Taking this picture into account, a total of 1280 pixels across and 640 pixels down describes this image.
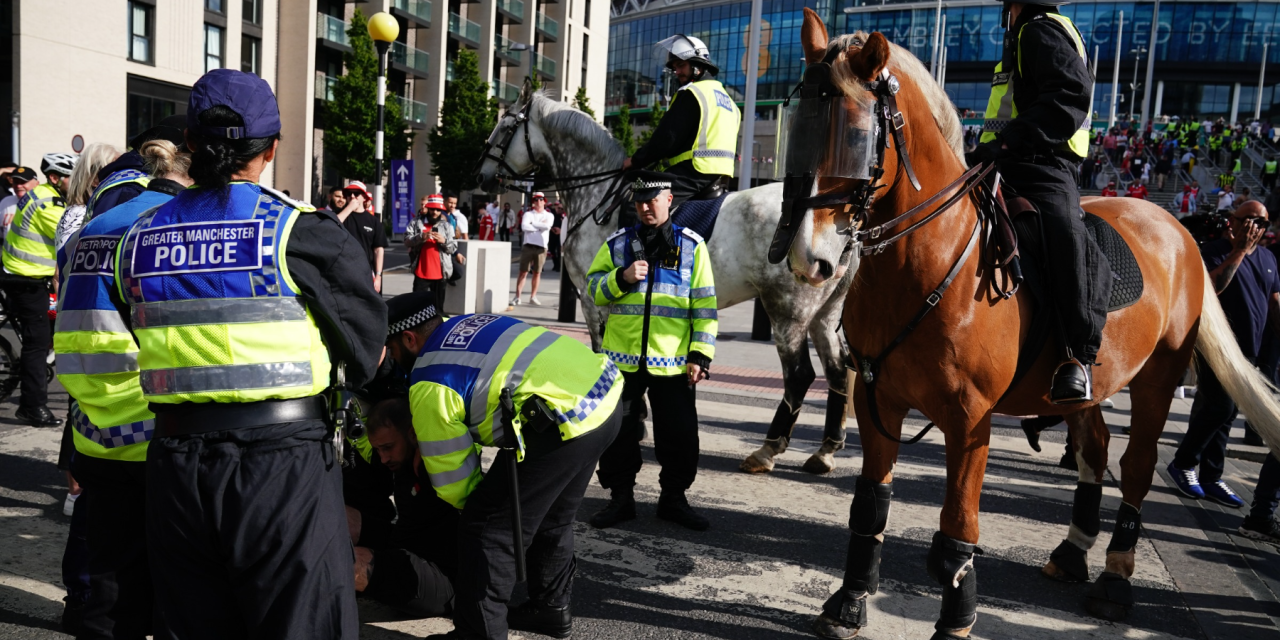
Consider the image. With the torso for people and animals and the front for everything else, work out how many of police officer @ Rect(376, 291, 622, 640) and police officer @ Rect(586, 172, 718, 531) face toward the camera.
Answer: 1

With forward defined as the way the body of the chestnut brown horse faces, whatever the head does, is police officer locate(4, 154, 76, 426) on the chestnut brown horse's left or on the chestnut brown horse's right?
on the chestnut brown horse's right

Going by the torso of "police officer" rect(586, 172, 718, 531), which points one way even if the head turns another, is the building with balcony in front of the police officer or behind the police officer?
behind

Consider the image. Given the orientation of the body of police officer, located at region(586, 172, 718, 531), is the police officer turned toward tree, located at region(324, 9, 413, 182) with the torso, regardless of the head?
no

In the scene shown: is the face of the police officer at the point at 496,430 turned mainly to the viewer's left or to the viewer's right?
to the viewer's left

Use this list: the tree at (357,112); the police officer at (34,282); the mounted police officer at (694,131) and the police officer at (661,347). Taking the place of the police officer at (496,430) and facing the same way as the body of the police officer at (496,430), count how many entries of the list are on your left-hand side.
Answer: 0

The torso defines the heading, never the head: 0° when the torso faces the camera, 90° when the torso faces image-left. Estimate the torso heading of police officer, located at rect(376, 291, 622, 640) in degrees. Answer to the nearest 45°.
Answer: approximately 90°

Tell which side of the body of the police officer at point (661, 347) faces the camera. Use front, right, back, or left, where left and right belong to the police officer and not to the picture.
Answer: front

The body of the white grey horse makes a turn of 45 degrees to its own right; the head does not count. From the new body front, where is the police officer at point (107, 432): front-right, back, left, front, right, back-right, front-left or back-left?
left

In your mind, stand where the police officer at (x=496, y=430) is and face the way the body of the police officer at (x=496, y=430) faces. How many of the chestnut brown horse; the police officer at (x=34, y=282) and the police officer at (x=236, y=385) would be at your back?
1

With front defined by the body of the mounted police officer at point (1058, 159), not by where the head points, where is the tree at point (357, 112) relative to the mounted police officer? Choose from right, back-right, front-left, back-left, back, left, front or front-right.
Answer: right

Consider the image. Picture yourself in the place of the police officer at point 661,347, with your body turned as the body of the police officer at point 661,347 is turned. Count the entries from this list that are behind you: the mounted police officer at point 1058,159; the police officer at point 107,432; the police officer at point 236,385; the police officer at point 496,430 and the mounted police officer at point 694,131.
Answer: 1

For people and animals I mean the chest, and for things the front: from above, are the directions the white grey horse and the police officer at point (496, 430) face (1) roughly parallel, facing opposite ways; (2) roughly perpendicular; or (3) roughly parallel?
roughly parallel

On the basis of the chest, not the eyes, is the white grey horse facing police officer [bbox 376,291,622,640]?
no

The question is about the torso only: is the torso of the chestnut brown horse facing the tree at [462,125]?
no

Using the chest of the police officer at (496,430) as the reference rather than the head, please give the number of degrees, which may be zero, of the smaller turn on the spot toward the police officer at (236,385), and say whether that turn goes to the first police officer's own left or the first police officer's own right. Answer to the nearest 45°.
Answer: approximately 45° to the first police officer's own left

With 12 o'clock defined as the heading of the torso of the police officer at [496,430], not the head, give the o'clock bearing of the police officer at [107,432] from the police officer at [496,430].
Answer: the police officer at [107,432] is roughly at 12 o'clock from the police officer at [496,430].

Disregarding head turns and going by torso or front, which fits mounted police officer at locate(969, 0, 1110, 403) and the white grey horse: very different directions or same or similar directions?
same or similar directions

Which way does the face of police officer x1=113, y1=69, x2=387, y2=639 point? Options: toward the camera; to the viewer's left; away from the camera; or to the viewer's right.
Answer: away from the camera
